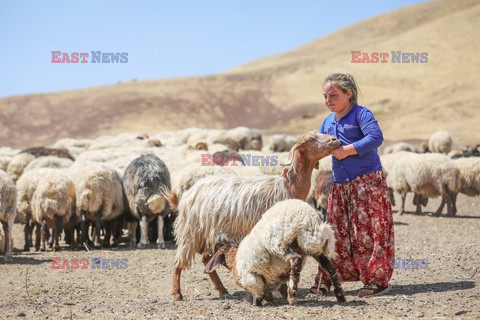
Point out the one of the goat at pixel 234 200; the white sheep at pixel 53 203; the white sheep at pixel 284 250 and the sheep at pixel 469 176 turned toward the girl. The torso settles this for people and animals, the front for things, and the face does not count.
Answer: the goat at pixel 234 200

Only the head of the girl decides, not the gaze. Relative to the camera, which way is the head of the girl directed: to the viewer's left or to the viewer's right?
to the viewer's left

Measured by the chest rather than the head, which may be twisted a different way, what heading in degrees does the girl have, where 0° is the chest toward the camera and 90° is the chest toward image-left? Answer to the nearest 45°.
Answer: approximately 45°

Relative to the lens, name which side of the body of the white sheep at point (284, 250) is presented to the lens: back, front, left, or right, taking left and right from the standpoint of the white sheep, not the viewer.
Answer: left

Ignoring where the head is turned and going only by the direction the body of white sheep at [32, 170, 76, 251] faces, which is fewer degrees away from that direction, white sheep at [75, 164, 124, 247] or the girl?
the white sheep

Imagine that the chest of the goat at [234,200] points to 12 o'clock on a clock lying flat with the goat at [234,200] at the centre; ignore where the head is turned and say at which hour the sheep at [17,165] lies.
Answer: the sheep at [17,165] is roughly at 8 o'clock from the goat at [234,200].

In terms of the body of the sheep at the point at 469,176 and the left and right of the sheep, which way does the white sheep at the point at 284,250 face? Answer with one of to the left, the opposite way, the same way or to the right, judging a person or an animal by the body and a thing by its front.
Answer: the opposite way

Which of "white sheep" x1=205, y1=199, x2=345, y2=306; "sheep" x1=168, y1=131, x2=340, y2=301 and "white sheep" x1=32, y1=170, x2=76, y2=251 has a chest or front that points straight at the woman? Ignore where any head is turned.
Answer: the sheep

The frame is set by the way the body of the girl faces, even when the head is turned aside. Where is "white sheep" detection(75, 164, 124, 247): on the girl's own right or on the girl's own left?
on the girl's own right

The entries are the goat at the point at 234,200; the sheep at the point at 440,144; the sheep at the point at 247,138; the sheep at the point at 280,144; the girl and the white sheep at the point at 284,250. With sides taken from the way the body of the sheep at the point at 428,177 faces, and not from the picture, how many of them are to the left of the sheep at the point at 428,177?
3
